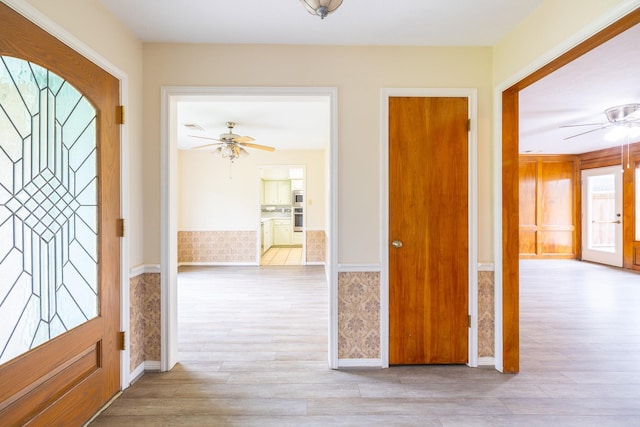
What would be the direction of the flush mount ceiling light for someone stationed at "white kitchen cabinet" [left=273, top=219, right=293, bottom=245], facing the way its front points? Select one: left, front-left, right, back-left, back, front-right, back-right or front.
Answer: front

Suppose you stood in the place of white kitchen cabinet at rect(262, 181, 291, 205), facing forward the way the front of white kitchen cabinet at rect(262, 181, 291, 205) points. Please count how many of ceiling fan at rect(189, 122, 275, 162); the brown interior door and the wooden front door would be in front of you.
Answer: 3

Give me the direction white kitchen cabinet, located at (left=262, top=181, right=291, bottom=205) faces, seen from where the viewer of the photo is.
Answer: facing the viewer

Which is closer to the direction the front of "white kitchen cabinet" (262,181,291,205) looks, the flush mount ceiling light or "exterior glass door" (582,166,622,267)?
the flush mount ceiling light

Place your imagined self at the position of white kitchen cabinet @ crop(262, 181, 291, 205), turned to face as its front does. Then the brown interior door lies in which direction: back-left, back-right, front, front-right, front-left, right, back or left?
front

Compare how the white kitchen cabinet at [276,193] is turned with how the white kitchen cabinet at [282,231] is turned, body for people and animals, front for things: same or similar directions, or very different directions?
same or similar directions

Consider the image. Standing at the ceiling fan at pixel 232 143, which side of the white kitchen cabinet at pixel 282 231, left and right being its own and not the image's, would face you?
front

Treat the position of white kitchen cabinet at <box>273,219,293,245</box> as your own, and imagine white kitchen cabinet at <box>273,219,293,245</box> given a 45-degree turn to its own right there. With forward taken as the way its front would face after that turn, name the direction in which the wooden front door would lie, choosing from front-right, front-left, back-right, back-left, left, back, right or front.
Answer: front-left

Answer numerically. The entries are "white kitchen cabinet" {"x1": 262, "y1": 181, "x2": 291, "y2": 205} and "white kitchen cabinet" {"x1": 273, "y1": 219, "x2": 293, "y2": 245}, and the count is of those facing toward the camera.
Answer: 2

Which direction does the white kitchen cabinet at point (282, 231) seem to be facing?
toward the camera
